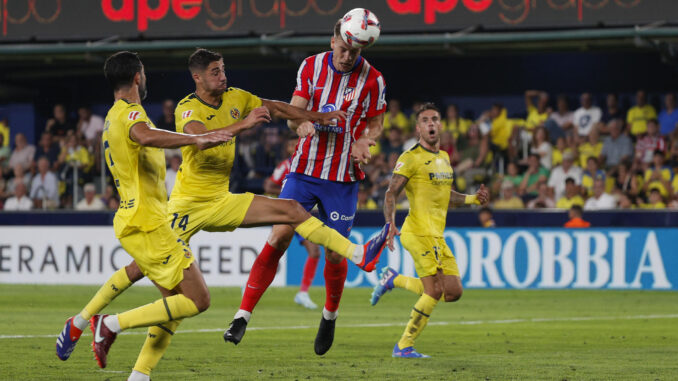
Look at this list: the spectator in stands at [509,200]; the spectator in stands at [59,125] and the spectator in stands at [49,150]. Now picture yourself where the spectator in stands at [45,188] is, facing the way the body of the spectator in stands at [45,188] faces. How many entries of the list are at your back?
2

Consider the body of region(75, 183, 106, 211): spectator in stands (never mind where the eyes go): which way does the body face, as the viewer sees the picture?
toward the camera

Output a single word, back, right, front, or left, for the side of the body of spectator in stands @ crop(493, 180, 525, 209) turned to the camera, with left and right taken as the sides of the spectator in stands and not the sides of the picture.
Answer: front

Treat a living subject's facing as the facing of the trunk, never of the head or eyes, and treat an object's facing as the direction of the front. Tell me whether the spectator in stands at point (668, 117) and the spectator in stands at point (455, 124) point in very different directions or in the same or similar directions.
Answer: same or similar directions

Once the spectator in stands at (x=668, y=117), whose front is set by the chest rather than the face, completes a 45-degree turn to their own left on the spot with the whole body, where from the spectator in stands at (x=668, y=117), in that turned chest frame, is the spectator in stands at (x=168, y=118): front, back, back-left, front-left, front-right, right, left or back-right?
back-right

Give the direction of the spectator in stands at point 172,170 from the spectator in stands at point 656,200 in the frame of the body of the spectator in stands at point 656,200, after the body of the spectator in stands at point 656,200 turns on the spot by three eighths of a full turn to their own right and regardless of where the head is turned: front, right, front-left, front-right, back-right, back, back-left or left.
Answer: front-left

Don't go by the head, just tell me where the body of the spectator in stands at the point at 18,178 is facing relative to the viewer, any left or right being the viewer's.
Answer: facing the viewer

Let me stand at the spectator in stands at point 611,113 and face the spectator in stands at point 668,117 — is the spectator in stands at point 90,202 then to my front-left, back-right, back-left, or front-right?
back-right

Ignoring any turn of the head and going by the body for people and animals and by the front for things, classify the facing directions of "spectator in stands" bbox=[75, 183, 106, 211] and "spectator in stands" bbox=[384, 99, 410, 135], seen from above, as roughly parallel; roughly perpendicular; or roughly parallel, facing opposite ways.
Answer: roughly parallel

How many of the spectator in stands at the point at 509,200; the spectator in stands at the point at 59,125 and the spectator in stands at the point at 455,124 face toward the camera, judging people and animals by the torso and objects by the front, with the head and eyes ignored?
3

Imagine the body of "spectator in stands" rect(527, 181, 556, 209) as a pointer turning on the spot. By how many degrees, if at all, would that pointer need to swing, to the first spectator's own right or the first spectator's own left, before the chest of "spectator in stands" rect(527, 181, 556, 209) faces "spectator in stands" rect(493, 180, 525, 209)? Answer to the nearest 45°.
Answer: approximately 90° to the first spectator's own right

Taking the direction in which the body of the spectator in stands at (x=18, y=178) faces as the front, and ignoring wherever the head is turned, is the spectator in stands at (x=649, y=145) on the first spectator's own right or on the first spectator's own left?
on the first spectator's own left

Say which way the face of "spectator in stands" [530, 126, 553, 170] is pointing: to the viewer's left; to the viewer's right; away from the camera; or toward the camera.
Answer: toward the camera
